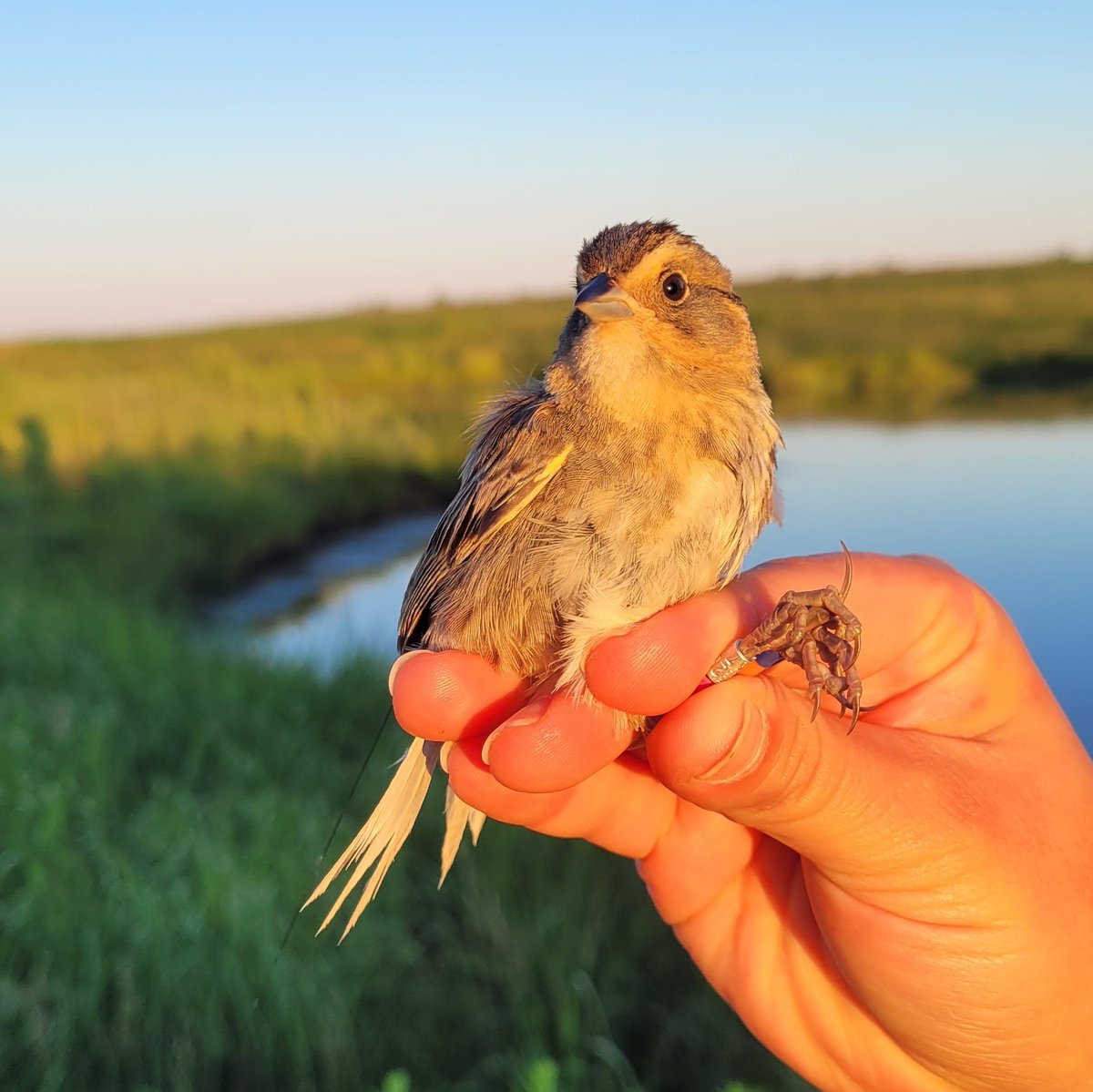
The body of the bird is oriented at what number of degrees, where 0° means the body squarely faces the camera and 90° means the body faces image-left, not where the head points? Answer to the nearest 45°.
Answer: approximately 315°
